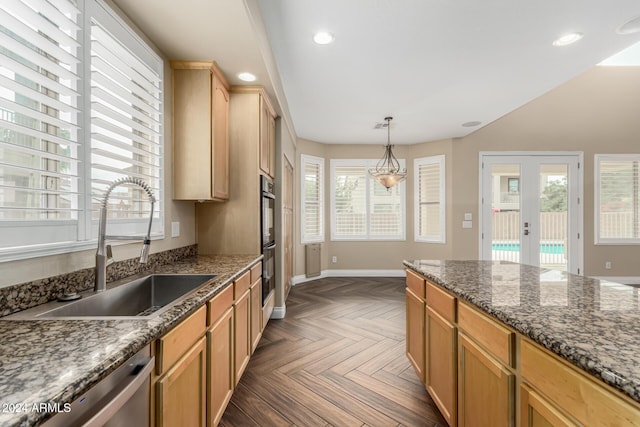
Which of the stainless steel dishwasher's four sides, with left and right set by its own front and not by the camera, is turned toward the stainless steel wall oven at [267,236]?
left

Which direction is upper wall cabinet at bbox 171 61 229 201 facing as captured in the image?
to the viewer's right

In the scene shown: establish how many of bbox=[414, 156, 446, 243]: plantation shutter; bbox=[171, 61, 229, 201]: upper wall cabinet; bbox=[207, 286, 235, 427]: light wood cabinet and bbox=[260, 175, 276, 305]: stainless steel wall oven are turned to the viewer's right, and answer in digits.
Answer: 3

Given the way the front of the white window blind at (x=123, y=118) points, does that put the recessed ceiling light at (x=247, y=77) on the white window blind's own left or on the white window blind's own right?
on the white window blind's own left

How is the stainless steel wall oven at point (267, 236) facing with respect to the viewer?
to the viewer's right

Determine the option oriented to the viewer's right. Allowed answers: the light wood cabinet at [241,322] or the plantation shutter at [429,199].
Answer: the light wood cabinet

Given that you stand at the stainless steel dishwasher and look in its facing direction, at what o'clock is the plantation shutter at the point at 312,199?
The plantation shutter is roughly at 9 o'clock from the stainless steel dishwasher.

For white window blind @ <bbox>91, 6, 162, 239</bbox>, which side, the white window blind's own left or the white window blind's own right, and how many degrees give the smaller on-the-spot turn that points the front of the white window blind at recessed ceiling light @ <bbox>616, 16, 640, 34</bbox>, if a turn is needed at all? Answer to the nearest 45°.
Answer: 0° — it already faces it

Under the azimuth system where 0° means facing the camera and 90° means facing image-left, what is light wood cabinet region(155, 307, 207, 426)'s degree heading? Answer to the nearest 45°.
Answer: approximately 315°
